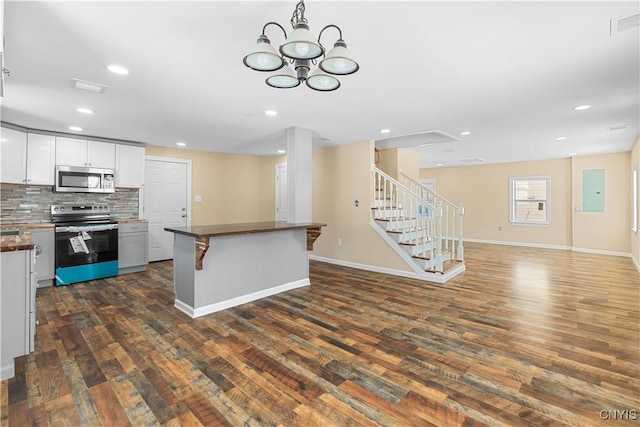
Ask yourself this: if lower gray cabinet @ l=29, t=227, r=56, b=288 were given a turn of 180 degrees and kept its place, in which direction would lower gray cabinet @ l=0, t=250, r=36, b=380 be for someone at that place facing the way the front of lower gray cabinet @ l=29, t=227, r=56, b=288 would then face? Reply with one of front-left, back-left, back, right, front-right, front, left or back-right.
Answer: back

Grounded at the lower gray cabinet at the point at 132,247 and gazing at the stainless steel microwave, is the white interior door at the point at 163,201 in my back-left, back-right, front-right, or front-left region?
back-right

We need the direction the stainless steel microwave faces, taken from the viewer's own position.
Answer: facing the viewer

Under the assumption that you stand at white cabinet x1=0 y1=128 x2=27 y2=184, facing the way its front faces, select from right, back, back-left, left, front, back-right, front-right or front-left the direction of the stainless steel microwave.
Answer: front-left

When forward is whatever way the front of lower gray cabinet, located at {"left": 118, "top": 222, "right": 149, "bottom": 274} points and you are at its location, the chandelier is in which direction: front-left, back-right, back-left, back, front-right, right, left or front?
front

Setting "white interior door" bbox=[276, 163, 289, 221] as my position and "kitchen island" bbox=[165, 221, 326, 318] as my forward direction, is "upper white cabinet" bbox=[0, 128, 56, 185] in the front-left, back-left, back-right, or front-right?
front-right

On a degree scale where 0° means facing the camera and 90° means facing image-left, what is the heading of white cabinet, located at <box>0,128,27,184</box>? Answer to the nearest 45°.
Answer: approximately 315°

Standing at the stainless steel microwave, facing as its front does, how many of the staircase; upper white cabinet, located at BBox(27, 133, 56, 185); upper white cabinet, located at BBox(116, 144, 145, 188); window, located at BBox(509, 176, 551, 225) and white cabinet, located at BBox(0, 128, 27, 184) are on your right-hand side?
2

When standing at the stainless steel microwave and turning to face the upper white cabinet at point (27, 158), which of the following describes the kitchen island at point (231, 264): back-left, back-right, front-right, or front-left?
back-left

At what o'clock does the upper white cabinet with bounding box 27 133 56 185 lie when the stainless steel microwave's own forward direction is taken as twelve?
The upper white cabinet is roughly at 3 o'clock from the stainless steel microwave.

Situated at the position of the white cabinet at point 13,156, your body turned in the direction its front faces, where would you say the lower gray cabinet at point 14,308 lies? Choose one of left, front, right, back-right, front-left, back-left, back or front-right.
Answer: front-right

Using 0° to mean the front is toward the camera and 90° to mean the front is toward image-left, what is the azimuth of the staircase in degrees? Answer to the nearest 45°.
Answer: approximately 315°

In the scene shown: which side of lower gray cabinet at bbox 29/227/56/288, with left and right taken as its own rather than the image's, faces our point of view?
front

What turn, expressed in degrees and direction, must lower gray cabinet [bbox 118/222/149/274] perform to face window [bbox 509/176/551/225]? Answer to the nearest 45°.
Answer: approximately 90° to its left

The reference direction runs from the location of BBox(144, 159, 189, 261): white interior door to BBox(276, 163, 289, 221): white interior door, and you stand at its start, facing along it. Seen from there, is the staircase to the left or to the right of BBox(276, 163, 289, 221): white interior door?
right
